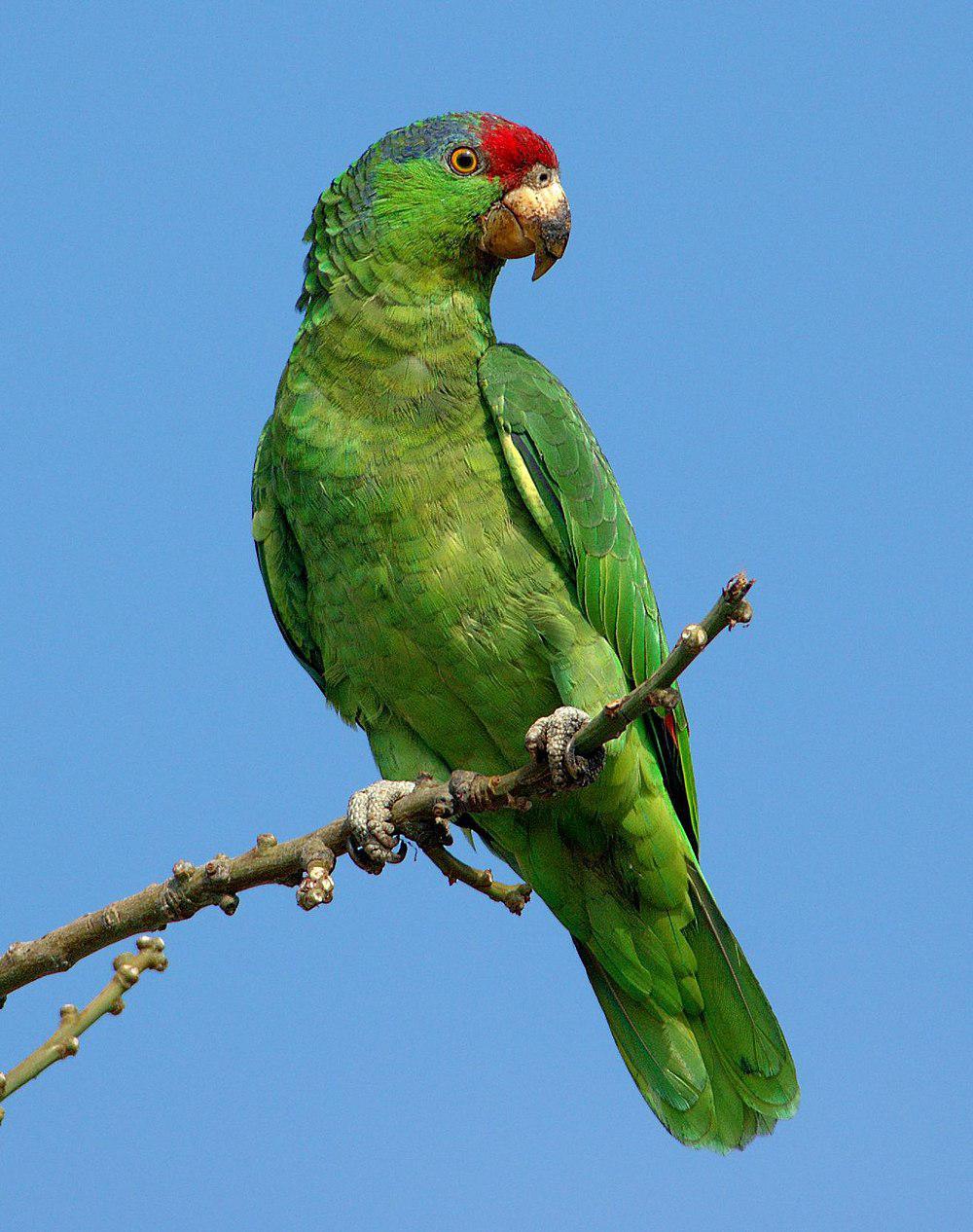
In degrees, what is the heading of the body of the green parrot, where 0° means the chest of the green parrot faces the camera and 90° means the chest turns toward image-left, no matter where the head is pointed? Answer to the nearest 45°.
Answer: approximately 45°
